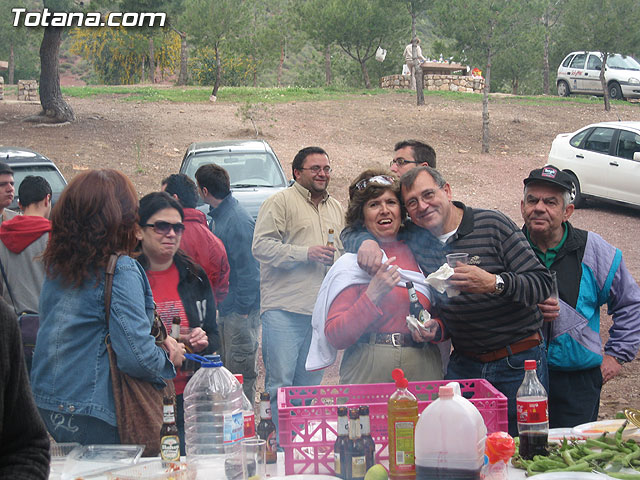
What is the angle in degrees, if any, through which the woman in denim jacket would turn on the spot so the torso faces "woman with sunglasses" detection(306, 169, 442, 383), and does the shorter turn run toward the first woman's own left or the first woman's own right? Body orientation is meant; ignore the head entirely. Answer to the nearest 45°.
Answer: approximately 45° to the first woman's own right

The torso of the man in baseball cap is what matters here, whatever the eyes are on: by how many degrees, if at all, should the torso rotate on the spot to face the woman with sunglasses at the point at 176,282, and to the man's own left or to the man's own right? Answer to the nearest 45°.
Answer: approximately 45° to the man's own right

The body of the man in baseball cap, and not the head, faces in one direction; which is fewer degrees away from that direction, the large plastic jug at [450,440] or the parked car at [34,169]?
the large plastic jug

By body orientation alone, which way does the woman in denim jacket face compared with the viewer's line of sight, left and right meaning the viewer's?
facing away from the viewer and to the right of the viewer

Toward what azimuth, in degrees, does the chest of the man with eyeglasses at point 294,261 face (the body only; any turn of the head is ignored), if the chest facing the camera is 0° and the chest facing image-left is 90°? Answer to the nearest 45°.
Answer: approximately 315°

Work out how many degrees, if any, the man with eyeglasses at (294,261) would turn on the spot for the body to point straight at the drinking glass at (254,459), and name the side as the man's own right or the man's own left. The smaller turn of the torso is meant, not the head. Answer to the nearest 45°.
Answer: approximately 45° to the man's own right

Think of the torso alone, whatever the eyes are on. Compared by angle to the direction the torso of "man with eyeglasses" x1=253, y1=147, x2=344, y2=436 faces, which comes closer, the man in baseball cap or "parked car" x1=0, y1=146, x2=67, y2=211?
the man in baseball cap
